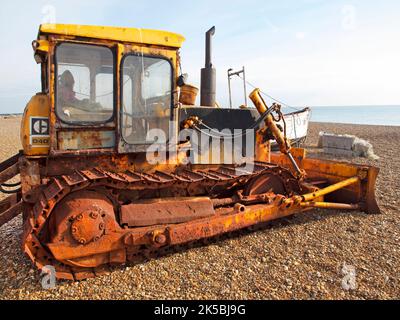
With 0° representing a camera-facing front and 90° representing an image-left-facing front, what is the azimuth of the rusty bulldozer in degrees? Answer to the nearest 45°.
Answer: approximately 225°

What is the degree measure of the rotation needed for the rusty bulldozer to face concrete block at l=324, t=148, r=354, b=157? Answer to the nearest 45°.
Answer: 0° — it already faces it

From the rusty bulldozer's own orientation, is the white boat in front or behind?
in front

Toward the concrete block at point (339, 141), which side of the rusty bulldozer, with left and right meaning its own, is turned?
front
